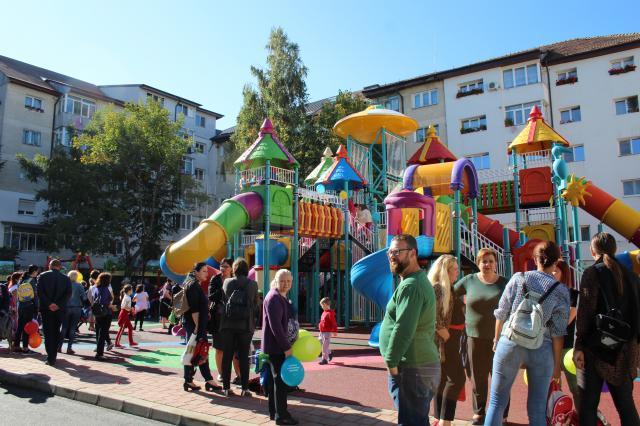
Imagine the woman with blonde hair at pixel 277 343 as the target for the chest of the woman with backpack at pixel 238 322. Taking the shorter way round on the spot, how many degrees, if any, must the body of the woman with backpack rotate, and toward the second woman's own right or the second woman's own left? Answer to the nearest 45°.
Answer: approximately 180°

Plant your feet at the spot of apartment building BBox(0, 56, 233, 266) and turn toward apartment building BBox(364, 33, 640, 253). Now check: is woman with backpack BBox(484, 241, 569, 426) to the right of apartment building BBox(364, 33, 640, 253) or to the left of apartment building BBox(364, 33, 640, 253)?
right

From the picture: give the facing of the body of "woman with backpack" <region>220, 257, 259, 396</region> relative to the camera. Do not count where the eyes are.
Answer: away from the camera

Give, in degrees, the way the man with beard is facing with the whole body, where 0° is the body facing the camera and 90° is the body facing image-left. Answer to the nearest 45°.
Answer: approximately 90°

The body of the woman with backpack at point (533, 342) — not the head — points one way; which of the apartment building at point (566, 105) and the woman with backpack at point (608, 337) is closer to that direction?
the apartment building

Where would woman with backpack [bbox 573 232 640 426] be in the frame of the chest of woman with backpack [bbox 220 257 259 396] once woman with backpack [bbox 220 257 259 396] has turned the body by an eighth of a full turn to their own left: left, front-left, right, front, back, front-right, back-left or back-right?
back

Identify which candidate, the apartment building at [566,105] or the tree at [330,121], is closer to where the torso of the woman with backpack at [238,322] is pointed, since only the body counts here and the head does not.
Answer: the tree

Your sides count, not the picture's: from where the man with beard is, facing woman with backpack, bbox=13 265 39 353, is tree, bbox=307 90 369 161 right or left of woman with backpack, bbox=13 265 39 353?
right

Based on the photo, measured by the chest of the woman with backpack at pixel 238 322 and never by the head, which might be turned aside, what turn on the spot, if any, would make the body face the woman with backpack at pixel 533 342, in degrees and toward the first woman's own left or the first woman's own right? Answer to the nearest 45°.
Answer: approximately 135° to the first woman's own right

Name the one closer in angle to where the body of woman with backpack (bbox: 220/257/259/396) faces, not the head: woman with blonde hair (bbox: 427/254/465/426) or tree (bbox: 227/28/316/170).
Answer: the tree

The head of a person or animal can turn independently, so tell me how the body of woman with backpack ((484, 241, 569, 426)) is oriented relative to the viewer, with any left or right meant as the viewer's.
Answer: facing away from the viewer

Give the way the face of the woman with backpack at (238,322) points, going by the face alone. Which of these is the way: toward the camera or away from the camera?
away from the camera
